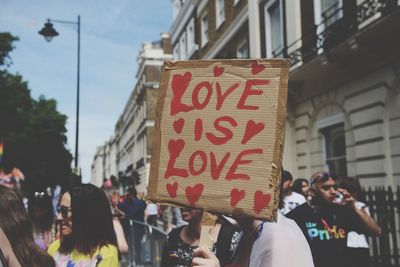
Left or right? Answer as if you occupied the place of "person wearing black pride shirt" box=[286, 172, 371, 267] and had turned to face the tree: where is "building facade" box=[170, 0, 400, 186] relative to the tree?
right

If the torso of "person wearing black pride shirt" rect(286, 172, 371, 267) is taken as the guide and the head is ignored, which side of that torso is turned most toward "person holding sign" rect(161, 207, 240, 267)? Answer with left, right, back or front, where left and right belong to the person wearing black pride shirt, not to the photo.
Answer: right

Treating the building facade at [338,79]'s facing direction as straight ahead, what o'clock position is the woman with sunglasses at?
The woman with sunglasses is roughly at 11 o'clock from the building facade.

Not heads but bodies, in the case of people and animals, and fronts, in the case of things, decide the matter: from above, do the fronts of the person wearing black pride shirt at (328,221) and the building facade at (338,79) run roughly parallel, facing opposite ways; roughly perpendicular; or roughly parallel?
roughly perpendicular

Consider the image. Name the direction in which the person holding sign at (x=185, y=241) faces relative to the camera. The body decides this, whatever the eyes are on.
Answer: toward the camera
